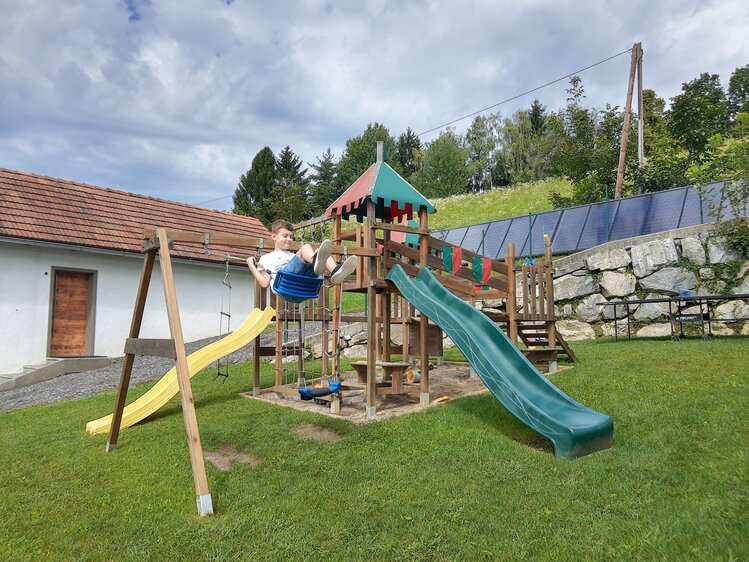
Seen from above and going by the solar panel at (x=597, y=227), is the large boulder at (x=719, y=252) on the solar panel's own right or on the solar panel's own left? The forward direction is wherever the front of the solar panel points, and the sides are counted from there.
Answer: on the solar panel's own left

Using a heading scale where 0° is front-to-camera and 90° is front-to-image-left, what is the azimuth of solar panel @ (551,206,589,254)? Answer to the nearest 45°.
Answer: approximately 45°
